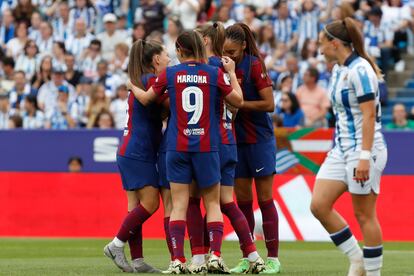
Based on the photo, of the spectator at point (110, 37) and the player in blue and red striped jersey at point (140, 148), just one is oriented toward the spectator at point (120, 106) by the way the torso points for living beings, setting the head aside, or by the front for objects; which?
the spectator at point (110, 37)

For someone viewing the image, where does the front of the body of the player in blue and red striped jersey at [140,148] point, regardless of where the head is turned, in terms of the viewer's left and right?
facing to the right of the viewer

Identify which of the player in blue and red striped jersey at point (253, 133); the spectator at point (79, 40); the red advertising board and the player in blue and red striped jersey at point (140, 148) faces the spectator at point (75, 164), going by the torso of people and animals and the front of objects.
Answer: the spectator at point (79, 40)

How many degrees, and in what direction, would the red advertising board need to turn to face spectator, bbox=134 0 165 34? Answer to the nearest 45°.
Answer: approximately 180°

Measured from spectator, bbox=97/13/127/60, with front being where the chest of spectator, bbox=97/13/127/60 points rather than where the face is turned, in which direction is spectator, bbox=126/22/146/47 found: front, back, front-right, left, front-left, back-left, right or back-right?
front-left

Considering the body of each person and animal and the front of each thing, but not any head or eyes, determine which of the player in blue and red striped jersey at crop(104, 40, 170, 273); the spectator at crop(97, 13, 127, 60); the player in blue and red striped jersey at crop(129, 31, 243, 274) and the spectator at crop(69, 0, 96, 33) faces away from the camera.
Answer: the player in blue and red striped jersey at crop(129, 31, 243, 274)

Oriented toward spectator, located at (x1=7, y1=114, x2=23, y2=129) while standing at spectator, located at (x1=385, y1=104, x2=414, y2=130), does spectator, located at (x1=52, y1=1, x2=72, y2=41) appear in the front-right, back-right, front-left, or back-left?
front-right

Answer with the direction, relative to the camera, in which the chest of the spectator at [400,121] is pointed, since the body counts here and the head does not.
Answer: toward the camera

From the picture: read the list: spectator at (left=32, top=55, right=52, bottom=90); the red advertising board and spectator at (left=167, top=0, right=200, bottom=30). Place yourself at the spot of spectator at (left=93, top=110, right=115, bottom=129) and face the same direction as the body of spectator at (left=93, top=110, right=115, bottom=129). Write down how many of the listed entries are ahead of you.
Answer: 1

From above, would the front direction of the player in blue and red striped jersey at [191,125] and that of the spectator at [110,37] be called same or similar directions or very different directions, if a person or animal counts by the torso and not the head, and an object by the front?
very different directions

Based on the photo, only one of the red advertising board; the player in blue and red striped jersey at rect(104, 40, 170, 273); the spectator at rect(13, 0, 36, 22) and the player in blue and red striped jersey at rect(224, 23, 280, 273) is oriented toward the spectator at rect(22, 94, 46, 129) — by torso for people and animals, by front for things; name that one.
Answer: the spectator at rect(13, 0, 36, 22)

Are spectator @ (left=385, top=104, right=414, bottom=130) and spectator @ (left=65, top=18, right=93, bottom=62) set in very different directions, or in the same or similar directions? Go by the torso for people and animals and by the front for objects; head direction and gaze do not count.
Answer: same or similar directions

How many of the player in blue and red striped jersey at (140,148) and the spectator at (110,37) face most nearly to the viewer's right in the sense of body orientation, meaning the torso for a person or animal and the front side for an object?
1

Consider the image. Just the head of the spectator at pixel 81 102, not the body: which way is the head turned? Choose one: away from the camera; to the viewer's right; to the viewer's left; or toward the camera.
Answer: toward the camera

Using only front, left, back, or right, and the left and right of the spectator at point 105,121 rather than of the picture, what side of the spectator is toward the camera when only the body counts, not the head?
front

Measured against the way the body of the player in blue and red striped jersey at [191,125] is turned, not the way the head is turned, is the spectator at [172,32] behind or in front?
in front

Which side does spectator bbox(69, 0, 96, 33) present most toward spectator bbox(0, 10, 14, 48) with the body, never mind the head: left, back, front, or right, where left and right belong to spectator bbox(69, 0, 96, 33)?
right

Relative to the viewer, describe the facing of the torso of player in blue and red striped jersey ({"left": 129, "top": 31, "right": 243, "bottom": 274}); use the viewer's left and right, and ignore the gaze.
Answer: facing away from the viewer

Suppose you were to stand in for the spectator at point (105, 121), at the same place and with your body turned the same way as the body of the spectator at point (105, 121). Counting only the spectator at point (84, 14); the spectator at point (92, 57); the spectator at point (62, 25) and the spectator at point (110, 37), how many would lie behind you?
4

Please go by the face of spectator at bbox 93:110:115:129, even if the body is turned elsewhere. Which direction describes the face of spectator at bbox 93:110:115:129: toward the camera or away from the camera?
toward the camera

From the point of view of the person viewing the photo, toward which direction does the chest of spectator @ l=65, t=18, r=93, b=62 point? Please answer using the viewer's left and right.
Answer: facing the viewer
